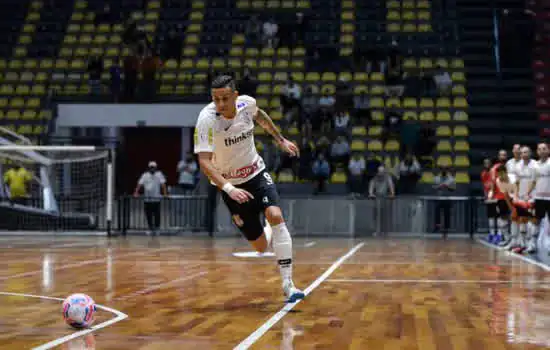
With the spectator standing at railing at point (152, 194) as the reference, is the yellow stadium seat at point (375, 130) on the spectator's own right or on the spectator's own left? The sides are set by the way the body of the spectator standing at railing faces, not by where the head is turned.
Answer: on the spectator's own left

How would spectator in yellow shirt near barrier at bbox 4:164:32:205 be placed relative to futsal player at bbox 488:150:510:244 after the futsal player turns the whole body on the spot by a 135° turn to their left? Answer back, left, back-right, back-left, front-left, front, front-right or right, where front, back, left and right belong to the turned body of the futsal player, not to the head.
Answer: back

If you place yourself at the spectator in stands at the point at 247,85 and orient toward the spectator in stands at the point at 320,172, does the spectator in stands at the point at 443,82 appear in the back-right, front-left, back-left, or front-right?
front-left

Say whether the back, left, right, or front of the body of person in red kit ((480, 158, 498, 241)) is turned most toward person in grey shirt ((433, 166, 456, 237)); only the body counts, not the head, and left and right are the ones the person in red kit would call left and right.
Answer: right

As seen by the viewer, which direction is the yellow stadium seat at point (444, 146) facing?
toward the camera

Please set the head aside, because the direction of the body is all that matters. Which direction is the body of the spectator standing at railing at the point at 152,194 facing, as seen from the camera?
toward the camera

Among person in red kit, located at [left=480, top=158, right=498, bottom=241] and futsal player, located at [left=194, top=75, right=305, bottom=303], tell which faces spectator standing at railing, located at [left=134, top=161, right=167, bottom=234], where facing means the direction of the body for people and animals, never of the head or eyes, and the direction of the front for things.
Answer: the person in red kit

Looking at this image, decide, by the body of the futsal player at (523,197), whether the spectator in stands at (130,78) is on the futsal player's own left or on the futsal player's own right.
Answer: on the futsal player's own right

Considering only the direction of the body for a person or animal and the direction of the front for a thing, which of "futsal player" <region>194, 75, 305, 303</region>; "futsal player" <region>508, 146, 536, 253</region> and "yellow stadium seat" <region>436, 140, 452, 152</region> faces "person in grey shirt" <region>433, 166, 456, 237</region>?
the yellow stadium seat

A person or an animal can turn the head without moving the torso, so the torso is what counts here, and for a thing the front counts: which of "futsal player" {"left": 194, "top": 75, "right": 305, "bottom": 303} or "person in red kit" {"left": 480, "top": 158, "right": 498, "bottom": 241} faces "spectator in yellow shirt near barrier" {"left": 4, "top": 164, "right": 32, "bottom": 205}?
the person in red kit

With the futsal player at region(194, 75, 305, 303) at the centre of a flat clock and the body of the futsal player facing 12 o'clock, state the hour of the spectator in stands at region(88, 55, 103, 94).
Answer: The spectator in stands is roughly at 7 o'clock from the futsal player.

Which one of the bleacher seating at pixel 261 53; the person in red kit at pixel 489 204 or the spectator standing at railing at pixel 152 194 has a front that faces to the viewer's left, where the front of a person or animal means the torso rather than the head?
the person in red kit

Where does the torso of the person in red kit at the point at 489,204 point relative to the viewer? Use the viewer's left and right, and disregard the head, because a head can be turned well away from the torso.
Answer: facing to the left of the viewer

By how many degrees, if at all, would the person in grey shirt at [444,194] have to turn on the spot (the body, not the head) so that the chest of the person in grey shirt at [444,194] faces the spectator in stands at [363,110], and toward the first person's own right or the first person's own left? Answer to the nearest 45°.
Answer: approximately 135° to the first person's own right
